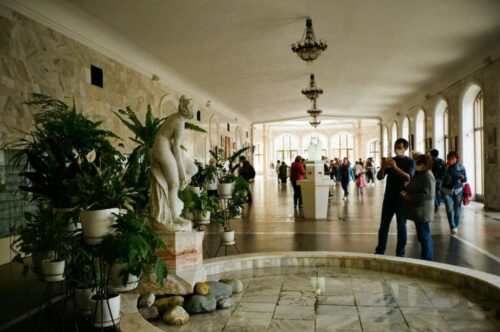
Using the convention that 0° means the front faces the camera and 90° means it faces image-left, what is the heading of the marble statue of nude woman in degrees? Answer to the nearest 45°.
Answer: approximately 270°

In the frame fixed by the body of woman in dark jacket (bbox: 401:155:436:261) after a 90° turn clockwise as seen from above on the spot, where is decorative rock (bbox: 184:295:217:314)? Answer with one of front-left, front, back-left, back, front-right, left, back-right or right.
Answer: back-left

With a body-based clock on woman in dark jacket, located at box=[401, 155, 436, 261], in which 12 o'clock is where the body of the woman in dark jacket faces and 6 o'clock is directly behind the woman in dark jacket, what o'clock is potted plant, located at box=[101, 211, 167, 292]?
The potted plant is roughly at 10 o'clock from the woman in dark jacket.

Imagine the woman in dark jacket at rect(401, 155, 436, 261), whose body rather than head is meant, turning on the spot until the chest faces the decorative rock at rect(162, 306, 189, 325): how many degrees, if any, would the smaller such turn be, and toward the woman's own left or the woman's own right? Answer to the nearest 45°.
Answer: approximately 45° to the woman's own left

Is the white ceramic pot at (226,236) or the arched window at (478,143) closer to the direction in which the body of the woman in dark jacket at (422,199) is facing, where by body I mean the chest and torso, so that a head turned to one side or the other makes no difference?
the white ceramic pot

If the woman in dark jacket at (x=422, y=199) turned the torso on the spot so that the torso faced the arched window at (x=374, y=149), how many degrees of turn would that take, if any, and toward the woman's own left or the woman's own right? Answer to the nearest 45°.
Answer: approximately 90° to the woman's own right

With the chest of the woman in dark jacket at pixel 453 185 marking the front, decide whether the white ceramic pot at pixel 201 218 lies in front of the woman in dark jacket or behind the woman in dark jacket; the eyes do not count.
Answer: in front

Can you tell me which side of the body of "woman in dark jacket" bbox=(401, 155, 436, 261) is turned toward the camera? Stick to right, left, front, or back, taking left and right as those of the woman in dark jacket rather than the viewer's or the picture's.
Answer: left

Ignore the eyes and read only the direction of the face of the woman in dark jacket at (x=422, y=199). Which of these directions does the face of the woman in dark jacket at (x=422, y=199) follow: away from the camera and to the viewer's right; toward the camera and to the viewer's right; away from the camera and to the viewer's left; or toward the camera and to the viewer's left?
toward the camera and to the viewer's left

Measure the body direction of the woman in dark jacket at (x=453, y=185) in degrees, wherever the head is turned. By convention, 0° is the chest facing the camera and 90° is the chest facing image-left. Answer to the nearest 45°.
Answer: approximately 0°

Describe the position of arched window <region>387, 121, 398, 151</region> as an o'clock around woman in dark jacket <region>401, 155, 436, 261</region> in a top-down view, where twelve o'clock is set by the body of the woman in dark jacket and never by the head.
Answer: The arched window is roughly at 3 o'clock from the woman in dark jacket.
